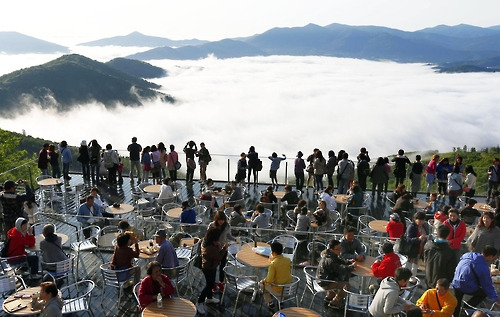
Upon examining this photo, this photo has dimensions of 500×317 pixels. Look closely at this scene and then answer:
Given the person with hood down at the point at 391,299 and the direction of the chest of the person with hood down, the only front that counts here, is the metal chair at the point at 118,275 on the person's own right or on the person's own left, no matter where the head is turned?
on the person's own left

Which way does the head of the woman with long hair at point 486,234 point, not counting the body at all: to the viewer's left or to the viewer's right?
to the viewer's left

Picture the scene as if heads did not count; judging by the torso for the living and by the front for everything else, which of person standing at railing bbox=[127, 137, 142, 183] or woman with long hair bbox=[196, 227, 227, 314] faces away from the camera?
the person standing at railing

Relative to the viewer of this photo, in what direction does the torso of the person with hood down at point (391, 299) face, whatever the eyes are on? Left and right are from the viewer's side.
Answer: facing away from the viewer and to the right of the viewer

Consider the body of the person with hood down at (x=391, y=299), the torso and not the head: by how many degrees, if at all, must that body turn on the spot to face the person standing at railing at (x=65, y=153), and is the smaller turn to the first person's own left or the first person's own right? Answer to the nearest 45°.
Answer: approximately 90° to the first person's own left

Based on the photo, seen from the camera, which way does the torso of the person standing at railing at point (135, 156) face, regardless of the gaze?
away from the camera
